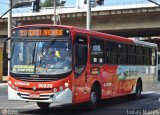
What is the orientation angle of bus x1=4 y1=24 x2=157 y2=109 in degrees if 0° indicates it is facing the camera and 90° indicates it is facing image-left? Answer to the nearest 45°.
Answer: approximately 45°
